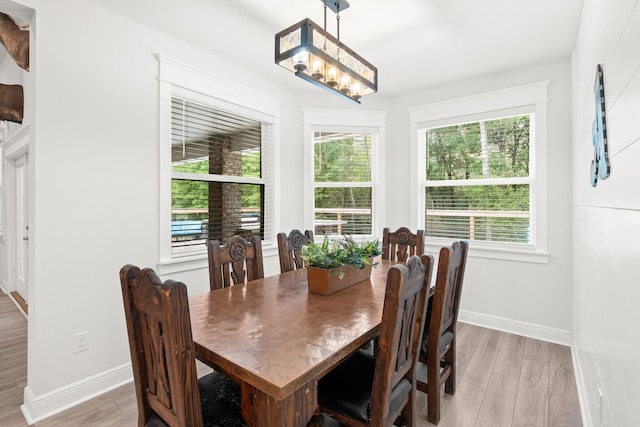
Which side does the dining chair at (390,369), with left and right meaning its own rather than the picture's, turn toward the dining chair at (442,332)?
right

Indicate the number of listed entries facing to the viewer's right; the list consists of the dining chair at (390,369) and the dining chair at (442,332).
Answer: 0

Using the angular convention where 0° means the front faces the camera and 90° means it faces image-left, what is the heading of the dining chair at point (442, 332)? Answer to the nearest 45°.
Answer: approximately 135°

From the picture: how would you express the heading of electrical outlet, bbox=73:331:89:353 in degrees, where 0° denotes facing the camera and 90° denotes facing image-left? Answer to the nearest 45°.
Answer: approximately 315°

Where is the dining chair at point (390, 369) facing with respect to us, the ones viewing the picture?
facing away from the viewer and to the left of the viewer

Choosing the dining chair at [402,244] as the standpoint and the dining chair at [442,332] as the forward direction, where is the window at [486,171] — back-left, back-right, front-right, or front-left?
back-left

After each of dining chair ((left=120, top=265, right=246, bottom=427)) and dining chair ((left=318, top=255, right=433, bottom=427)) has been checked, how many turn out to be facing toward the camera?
0

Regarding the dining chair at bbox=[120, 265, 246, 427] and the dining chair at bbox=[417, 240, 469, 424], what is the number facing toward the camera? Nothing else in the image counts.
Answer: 0

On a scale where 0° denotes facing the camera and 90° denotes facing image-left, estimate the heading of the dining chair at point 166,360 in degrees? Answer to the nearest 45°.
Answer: approximately 225°

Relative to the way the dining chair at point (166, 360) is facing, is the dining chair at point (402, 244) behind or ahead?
ahead

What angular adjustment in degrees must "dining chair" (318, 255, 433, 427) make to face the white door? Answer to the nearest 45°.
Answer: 0° — it already faces it

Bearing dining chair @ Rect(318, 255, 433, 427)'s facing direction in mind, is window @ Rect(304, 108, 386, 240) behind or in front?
in front
